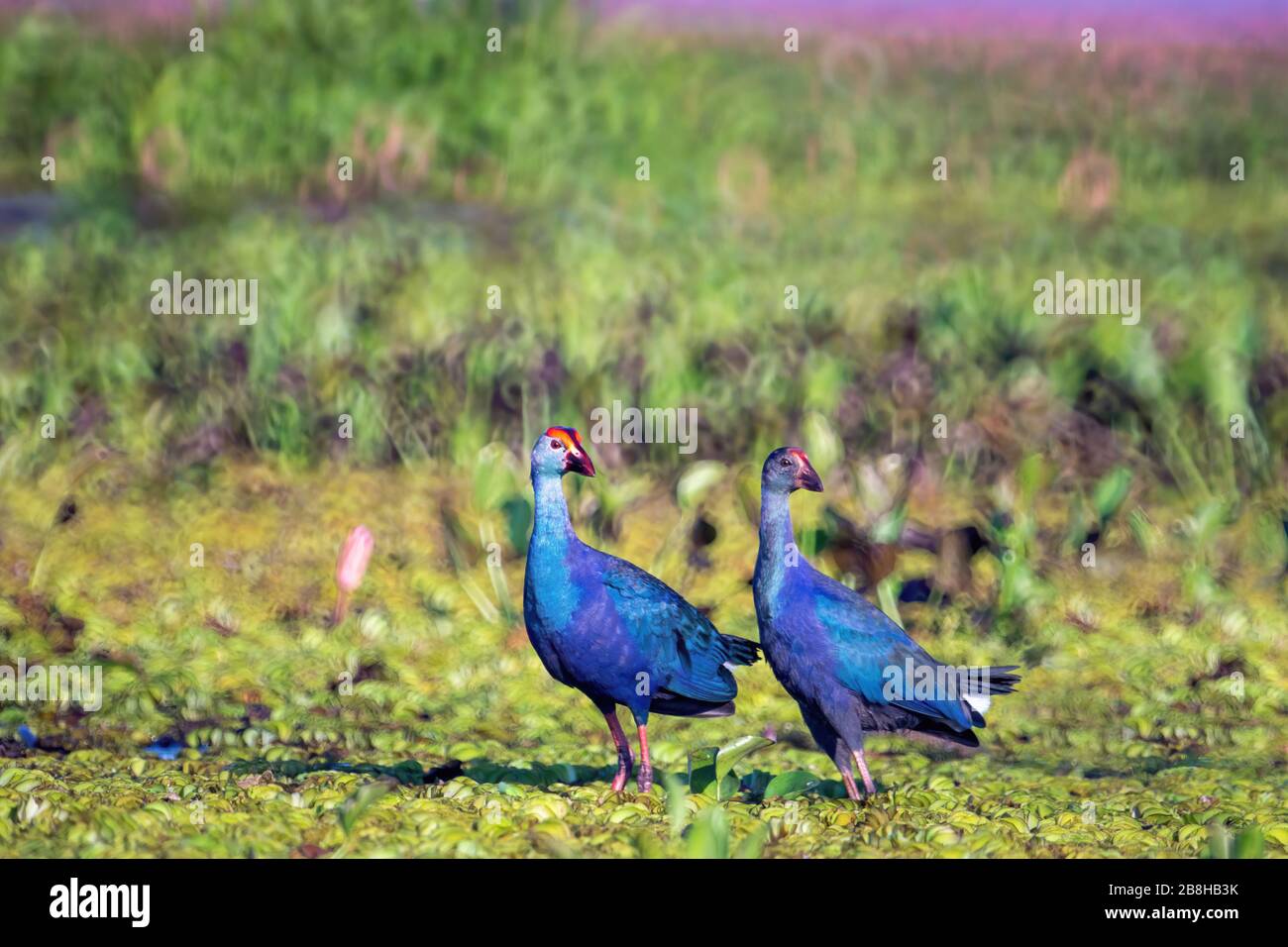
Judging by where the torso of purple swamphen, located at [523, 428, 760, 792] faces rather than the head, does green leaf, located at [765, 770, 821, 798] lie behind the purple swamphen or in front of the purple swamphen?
behind

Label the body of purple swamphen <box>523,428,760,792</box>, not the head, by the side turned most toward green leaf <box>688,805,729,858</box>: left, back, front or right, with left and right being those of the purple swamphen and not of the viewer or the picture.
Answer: left

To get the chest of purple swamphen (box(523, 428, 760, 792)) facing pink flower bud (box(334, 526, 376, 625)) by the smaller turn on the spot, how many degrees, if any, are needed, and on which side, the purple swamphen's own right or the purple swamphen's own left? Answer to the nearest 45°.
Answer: approximately 90° to the purple swamphen's own right

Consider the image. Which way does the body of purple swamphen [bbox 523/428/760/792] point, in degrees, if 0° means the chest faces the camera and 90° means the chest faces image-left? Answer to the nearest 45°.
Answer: approximately 45°
